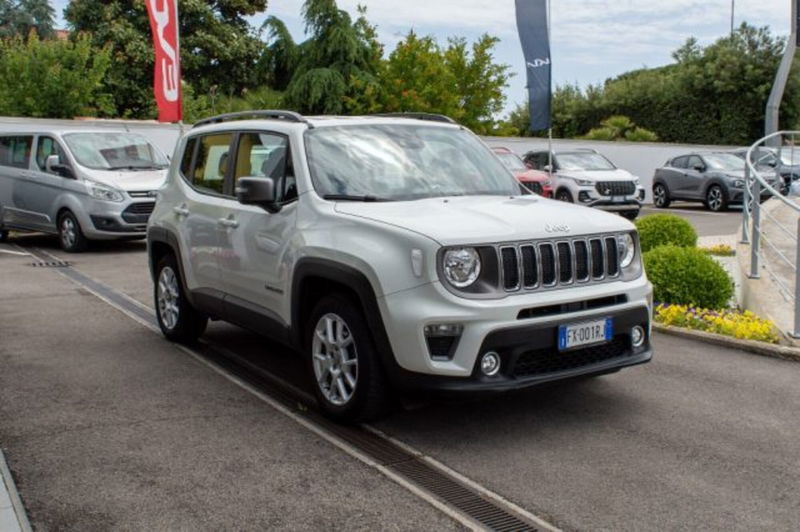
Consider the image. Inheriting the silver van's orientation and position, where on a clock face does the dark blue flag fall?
The dark blue flag is roughly at 10 o'clock from the silver van.

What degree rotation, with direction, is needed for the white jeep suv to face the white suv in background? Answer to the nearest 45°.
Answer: approximately 135° to its left

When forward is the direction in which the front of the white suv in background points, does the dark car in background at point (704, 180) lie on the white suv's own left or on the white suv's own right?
on the white suv's own left

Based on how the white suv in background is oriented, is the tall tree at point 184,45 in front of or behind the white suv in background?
behind

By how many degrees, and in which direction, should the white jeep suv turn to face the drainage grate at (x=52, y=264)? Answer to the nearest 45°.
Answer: approximately 180°

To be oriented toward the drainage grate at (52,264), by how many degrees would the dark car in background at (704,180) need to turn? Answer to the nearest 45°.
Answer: approximately 90° to its right

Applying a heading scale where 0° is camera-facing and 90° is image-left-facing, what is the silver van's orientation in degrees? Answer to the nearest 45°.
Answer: approximately 315°

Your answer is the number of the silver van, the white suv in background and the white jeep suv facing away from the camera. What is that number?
0

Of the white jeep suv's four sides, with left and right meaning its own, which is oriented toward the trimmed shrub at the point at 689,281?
left

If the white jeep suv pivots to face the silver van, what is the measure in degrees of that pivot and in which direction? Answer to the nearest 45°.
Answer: approximately 180°

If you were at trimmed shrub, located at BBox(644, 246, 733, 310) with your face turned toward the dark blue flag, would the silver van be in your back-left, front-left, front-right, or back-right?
front-left

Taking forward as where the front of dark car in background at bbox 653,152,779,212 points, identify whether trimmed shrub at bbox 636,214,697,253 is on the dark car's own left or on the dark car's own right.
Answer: on the dark car's own right

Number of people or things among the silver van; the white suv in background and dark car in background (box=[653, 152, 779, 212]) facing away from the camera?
0

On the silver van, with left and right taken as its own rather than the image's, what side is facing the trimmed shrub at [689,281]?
front

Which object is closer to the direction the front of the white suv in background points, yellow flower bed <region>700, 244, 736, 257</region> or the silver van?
the yellow flower bed

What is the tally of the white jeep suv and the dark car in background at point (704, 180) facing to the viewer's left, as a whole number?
0

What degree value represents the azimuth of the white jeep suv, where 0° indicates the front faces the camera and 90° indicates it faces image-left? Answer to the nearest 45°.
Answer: approximately 315°
